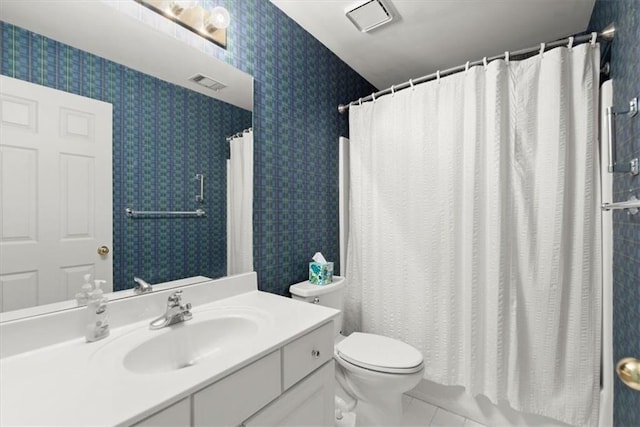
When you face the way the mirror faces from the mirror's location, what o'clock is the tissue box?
The tissue box is roughly at 10 o'clock from the mirror.

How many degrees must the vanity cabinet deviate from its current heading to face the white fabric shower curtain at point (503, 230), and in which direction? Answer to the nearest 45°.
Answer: approximately 45° to its left

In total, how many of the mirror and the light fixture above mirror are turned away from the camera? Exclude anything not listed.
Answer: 0

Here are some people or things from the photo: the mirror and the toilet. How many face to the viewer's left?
0

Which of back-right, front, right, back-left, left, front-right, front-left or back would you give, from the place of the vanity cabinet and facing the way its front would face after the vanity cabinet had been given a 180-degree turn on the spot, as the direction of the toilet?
right

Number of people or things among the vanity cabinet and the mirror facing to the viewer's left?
0

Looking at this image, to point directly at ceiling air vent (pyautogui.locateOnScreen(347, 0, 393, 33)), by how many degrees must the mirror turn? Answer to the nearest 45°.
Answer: approximately 45° to its left

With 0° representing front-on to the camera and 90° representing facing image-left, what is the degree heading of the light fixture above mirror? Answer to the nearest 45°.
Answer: approximately 315°
